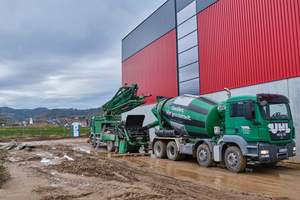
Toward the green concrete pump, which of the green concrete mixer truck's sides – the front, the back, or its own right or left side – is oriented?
back

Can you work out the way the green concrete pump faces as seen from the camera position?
facing away from the viewer and to the left of the viewer

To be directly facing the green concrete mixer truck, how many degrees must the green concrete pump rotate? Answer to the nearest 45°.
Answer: approximately 180°

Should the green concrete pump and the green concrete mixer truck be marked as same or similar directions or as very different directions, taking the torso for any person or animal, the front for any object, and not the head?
very different directions

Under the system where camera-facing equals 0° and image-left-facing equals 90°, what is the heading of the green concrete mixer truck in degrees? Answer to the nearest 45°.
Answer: approximately 315°
